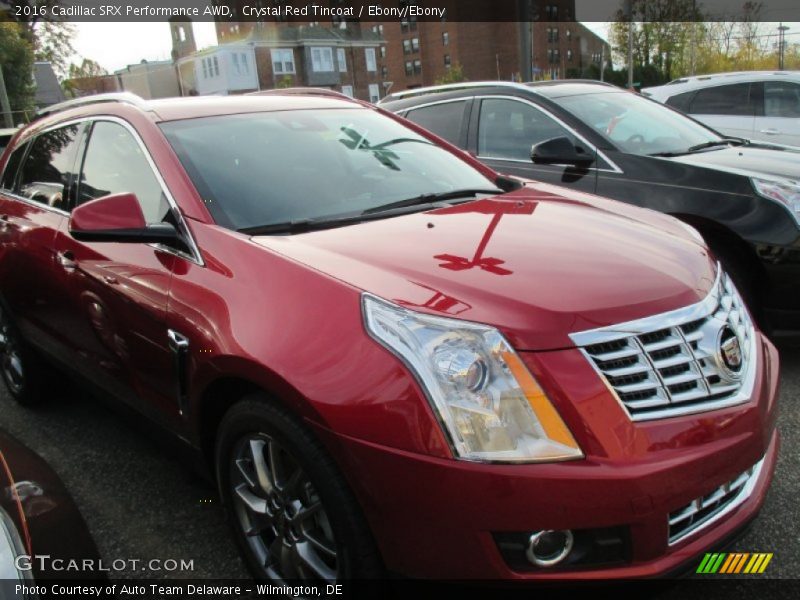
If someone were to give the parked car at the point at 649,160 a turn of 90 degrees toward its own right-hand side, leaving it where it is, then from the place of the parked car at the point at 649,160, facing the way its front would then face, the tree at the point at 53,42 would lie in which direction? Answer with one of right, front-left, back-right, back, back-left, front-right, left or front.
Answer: right

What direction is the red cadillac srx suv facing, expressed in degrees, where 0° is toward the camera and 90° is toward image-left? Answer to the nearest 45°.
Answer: approximately 315°

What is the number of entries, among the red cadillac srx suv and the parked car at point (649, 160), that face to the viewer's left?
0

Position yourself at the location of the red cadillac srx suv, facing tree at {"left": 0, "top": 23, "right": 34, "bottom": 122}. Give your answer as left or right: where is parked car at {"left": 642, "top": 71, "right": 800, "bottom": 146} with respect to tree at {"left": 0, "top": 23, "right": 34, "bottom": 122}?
right

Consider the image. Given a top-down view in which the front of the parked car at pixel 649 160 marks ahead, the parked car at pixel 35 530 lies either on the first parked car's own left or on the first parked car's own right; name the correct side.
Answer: on the first parked car's own right

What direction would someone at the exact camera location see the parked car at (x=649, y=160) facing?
facing the viewer and to the right of the viewer

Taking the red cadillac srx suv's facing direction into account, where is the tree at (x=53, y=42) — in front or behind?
behind

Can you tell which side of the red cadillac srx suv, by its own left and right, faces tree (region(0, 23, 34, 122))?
back

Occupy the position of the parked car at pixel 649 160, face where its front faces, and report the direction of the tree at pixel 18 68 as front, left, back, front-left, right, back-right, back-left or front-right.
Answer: back
